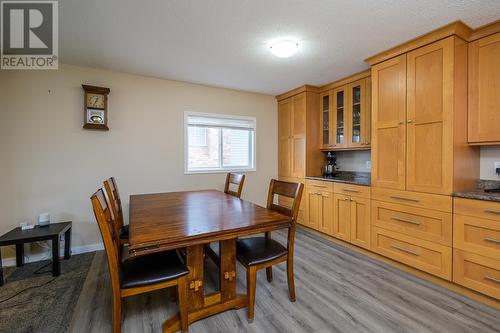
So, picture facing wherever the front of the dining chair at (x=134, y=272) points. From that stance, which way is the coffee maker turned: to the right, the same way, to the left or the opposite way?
the opposite way

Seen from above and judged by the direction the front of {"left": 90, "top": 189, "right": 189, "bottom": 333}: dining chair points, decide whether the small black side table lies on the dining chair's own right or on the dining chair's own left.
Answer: on the dining chair's own left

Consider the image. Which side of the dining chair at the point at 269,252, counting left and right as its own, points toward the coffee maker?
back

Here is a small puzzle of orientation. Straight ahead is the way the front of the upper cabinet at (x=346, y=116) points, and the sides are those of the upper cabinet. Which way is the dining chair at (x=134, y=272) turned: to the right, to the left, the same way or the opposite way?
the opposite way

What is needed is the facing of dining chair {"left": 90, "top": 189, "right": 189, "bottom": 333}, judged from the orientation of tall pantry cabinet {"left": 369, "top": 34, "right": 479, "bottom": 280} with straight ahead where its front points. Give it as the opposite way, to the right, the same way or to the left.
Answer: the opposite way

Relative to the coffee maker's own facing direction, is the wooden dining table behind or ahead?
ahead

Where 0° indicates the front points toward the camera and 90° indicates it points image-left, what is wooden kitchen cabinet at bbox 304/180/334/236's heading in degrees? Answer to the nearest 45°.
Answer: approximately 45°

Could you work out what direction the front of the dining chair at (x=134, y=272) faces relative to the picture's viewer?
facing to the right of the viewer

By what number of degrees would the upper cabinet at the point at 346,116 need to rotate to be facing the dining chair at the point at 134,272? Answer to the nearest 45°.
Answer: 0° — it already faces it

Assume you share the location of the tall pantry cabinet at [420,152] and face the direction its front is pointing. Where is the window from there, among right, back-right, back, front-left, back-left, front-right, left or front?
front-right

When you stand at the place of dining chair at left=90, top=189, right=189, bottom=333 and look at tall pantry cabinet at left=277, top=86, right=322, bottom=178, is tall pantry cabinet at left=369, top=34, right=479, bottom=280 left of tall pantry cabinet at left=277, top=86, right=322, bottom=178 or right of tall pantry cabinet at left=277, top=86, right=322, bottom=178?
right

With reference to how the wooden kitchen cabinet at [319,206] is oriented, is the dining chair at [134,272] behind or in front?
in front
